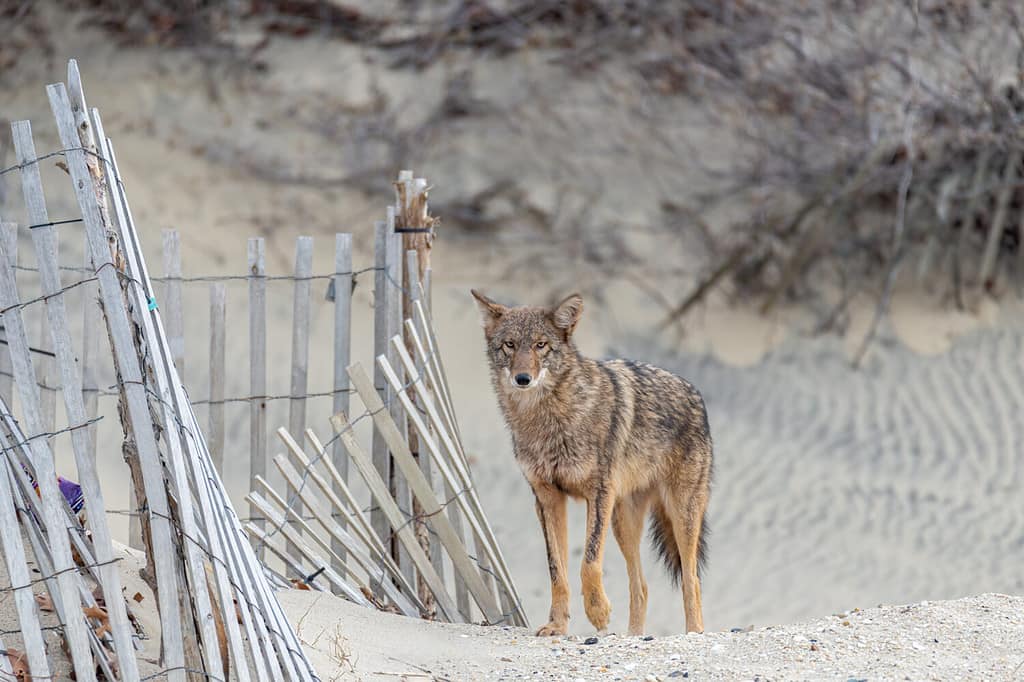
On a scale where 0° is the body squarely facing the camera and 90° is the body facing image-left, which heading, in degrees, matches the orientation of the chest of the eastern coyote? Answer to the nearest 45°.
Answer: approximately 45°

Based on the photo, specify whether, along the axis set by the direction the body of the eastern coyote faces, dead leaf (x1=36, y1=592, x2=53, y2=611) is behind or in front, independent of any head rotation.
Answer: in front

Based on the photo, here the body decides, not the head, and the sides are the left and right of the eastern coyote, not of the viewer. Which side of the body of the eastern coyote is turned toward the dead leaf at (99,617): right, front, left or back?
front

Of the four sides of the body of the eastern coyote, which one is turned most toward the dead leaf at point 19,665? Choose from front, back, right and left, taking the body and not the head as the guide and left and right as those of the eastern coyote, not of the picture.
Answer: front

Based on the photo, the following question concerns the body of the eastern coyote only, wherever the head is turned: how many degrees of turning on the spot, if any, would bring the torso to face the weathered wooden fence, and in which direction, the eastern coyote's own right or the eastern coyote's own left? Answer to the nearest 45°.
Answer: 0° — it already faces it

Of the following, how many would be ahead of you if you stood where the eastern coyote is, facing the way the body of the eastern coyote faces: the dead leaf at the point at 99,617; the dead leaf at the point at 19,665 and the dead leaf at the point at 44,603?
3
